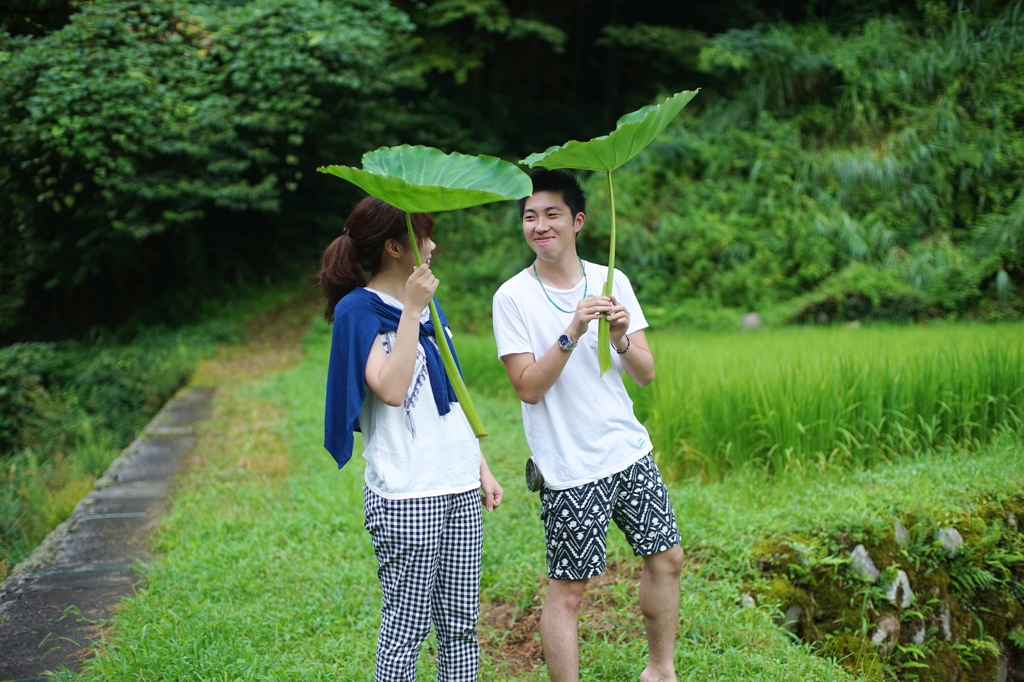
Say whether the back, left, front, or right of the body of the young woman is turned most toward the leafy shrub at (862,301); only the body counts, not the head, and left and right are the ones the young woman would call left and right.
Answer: left

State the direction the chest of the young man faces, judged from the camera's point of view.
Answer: toward the camera

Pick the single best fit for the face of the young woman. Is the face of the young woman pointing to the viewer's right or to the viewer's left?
to the viewer's right

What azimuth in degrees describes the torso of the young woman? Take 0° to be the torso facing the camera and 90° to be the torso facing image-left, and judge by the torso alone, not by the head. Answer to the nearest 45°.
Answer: approximately 315°

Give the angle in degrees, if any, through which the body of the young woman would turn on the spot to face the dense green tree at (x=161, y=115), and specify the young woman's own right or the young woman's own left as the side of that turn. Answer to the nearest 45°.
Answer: approximately 135° to the young woman's own left

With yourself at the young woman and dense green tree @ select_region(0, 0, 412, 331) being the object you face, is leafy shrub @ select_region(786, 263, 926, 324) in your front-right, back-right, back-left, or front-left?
front-right

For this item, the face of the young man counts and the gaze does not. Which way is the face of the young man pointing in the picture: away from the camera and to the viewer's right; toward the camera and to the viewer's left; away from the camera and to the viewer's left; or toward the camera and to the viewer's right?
toward the camera and to the viewer's left

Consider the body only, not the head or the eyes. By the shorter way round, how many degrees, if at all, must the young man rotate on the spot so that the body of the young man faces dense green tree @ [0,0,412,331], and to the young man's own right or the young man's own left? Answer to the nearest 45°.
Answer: approximately 135° to the young man's own right

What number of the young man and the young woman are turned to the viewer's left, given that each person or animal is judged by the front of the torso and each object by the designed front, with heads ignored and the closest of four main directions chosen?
0

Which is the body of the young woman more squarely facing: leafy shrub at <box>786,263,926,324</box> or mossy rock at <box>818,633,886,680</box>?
the mossy rock

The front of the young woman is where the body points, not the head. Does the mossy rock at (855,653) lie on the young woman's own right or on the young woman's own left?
on the young woman's own left
